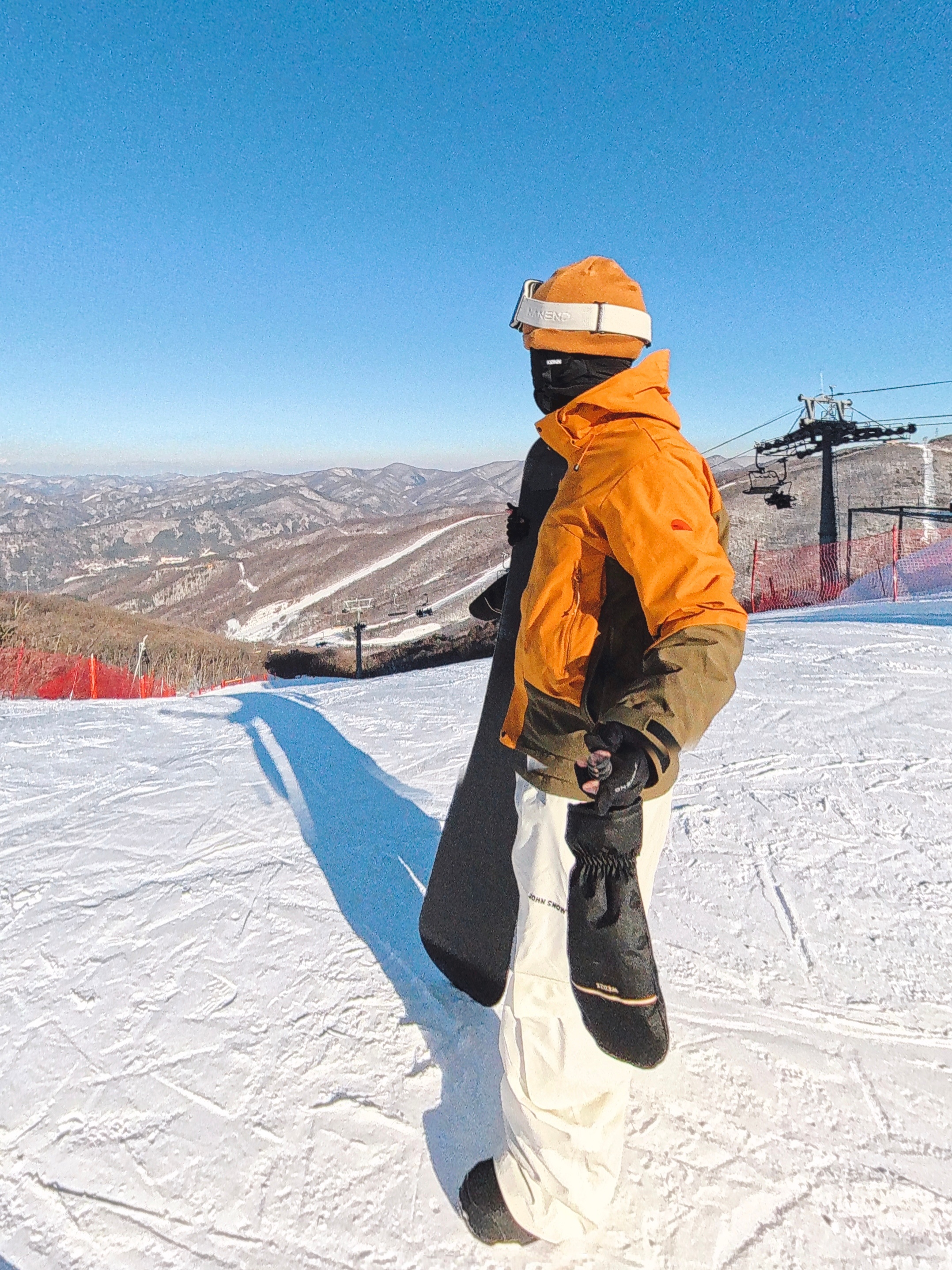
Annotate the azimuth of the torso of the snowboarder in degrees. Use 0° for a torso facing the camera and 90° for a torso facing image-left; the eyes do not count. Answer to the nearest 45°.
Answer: approximately 90°

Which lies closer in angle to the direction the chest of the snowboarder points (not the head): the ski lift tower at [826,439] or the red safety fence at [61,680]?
the red safety fence

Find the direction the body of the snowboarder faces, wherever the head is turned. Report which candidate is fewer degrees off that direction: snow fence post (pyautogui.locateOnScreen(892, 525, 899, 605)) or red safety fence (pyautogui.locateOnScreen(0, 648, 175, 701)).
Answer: the red safety fence

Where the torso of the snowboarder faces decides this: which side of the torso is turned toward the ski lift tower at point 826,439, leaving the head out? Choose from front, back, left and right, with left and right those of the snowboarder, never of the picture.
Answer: right

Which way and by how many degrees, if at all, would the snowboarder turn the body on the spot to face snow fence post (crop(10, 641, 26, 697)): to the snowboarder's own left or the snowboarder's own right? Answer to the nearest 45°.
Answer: approximately 45° to the snowboarder's own right

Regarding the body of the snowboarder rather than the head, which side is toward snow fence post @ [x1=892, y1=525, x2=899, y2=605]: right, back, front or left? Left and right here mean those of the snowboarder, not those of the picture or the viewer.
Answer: right
